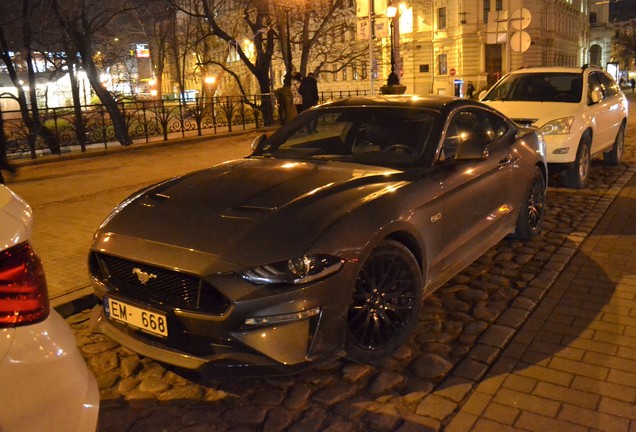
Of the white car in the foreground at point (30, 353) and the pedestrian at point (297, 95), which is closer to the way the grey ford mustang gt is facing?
the white car in the foreground

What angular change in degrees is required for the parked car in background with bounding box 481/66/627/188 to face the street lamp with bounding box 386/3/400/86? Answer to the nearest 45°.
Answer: approximately 90° to its right

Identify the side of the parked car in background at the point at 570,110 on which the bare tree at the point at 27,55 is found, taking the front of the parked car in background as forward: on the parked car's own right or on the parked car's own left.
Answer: on the parked car's own right

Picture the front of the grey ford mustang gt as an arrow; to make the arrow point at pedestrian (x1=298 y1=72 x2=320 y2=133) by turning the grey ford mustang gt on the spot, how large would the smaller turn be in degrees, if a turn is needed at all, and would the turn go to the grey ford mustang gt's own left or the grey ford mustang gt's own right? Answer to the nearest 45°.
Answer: approximately 135° to the grey ford mustang gt's own right

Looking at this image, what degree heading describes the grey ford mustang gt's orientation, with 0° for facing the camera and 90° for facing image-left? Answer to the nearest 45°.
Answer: approximately 45°

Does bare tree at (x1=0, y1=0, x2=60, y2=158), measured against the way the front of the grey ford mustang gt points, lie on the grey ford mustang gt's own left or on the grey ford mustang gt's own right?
on the grey ford mustang gt's own right

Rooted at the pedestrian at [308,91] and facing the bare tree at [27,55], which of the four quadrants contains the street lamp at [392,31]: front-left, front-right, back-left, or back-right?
back-right

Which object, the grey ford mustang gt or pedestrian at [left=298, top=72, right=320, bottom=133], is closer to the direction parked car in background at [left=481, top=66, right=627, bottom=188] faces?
the grey ford mustang gt

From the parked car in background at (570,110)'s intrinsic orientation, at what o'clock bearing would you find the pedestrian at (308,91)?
The pedestrian is roughly at 3 o'clock from the parked car in background.

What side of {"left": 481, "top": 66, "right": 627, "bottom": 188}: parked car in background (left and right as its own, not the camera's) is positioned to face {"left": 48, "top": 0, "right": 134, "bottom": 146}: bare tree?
right

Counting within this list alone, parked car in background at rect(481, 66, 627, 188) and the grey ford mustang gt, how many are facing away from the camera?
0

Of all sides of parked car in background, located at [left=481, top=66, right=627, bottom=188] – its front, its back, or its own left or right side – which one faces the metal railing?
right

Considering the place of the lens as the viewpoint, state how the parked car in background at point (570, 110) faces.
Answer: facing the viewer and to the left of the viewer

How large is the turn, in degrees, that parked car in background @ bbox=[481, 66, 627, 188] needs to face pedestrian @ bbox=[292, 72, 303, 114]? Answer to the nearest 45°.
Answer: approximately 90° to its right
